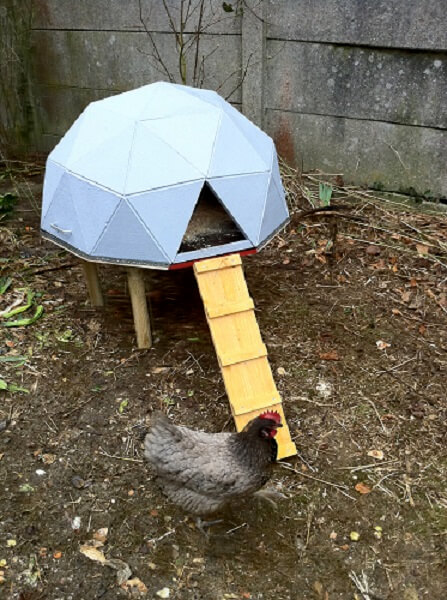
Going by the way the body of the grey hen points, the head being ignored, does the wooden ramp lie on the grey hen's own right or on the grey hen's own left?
on the grey hen's own left

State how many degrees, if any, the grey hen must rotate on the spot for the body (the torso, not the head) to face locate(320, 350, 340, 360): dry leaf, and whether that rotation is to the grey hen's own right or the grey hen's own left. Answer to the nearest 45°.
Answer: approximately 45° to the grey hen's own left

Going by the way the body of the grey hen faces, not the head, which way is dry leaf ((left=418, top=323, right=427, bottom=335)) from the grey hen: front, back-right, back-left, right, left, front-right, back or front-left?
front-left

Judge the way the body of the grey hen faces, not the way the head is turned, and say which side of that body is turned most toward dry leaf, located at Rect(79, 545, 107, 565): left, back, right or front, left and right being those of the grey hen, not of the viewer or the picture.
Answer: back

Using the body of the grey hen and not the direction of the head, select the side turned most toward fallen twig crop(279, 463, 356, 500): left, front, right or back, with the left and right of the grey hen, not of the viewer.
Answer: front

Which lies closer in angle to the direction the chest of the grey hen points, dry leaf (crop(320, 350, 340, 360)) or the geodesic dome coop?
the dry leaf

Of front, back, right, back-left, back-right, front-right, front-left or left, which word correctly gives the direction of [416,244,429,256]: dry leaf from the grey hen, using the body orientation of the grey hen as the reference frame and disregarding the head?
front-left

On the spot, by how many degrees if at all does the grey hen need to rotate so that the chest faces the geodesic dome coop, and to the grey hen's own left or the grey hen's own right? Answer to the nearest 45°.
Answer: approximately 90° to the grey hen's own left

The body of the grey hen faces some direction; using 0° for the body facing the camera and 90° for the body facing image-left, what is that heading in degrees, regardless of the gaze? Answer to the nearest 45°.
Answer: approximately 270°

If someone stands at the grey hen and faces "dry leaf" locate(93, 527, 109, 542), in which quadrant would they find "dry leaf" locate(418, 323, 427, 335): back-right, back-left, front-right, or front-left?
back-right
